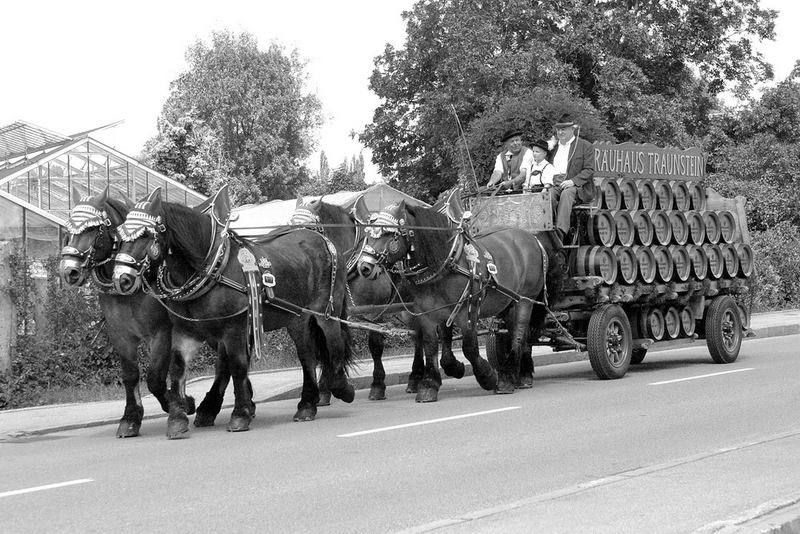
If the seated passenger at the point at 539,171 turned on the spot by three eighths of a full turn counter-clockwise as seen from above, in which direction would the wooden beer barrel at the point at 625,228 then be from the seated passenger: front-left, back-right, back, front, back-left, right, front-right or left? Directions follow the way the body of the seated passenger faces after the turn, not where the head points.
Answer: front

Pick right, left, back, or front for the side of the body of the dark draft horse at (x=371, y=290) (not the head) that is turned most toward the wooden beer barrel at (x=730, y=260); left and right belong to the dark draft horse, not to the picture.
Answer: back

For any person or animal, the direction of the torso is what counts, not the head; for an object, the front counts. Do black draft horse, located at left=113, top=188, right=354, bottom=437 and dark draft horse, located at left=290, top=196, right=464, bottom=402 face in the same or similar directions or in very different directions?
same or similar directions

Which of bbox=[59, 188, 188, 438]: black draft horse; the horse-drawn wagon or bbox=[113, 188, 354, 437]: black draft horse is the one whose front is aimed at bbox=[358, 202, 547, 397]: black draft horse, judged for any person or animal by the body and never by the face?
the horse-drawn wagon

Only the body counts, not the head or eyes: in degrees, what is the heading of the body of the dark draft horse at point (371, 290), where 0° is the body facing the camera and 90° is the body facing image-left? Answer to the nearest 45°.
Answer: approximately 45°

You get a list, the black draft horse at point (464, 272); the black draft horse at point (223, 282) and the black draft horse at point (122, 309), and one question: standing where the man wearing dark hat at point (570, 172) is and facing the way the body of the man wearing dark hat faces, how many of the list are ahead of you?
3

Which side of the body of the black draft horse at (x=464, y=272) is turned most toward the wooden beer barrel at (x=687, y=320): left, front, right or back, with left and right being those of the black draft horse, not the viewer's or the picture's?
back

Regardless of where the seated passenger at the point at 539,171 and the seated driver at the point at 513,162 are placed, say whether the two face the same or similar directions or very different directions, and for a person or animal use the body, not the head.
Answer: same or similar directions

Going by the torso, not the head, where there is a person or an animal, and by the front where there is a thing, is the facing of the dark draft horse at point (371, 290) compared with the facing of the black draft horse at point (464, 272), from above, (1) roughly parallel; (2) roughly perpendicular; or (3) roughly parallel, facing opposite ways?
roughly parallel

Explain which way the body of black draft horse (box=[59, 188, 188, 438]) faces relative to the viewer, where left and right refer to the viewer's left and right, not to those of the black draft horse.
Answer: facing the viewer and to the left of the viewer

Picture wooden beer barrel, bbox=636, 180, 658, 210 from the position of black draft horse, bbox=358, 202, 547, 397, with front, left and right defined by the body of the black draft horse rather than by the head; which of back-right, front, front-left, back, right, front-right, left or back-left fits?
back

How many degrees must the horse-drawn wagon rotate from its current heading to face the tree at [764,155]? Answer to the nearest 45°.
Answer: approximately 135° to its right

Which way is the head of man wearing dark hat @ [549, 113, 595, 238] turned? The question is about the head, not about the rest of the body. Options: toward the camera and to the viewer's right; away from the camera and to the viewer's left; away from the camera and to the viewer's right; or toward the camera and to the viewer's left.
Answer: toward the camera and to the viewer's left
